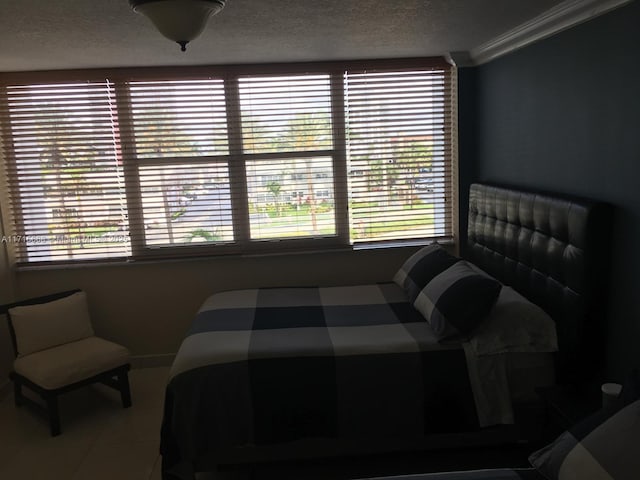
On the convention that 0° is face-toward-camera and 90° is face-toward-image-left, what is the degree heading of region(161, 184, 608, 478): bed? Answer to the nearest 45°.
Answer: approximately 45°

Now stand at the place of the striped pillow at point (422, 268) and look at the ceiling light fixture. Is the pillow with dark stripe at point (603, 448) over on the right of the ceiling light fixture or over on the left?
left

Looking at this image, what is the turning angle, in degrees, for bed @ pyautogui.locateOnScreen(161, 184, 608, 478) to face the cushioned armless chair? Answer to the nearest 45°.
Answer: approximately 45° to its right

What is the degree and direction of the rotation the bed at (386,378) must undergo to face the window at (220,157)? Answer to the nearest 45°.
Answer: approximately 90° to its right

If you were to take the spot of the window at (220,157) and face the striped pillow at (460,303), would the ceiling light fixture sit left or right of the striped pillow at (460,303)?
right

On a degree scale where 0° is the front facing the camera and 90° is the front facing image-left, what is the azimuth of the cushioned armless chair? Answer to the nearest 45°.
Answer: approximately 315°

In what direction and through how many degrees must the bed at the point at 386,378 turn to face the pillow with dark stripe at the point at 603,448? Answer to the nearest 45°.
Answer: approximately 90° to its left
